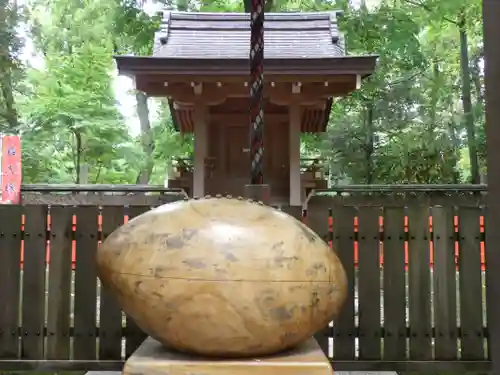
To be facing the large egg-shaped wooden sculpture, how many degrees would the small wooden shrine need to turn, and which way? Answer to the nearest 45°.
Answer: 0° — it already faces it

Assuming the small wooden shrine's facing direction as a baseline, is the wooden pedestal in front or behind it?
in front

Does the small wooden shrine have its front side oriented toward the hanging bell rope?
yes

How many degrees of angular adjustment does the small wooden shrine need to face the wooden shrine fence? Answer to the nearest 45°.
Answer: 0° — it already faces it

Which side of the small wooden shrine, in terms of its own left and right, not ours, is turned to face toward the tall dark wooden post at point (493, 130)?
front

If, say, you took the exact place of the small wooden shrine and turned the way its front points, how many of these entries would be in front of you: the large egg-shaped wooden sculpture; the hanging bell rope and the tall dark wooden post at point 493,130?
3

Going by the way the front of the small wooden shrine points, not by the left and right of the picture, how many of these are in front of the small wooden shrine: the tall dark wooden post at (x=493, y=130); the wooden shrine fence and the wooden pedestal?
3

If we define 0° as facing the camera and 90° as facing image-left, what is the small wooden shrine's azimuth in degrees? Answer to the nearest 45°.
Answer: approximately 0°

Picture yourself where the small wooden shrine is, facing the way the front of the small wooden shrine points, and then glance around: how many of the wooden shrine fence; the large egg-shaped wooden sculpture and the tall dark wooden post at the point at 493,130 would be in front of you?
3
